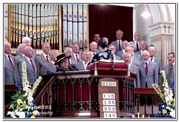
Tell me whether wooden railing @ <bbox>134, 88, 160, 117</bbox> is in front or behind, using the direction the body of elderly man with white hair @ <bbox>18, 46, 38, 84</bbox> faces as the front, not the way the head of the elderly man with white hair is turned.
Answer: in front

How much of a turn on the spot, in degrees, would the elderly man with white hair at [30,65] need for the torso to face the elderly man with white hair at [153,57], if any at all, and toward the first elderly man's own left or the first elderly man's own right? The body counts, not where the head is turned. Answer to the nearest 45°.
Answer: approximately 45° to the first elderly man's own left

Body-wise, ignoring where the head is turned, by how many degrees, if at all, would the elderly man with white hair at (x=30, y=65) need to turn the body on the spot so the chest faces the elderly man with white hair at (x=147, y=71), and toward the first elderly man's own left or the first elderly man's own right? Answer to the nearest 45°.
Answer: approximately 45° to the first elderly man's own left

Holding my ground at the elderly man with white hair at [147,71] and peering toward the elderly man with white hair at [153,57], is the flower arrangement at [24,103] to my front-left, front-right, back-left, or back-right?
back-left

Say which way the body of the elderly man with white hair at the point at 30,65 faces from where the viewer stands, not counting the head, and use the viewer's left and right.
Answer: facing the viewer and to the right of the viewer

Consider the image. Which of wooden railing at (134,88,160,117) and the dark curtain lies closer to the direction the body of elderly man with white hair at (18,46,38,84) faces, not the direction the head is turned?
the wooden railing
